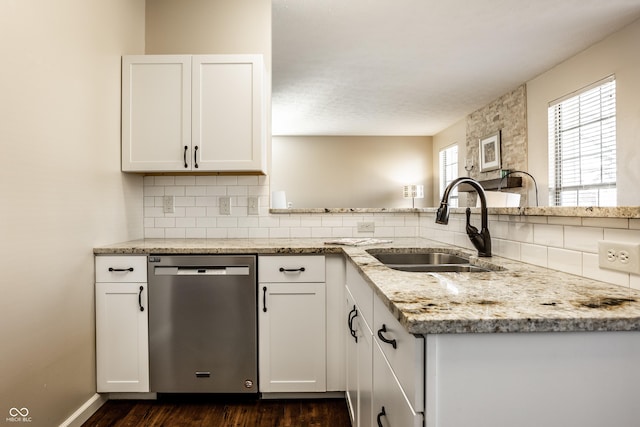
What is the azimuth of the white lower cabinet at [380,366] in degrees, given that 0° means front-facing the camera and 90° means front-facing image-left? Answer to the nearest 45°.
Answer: approximately 90°

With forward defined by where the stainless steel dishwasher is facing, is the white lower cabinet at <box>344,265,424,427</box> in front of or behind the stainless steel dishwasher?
in front

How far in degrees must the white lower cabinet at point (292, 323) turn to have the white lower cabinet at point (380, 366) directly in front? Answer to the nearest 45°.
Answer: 0° — it already faces it

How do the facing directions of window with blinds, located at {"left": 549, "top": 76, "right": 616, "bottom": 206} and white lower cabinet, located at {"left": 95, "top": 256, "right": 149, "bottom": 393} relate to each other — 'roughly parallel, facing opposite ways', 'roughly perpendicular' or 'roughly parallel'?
roughly perpendicular

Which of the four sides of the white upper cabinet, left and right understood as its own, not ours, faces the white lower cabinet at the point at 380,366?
front

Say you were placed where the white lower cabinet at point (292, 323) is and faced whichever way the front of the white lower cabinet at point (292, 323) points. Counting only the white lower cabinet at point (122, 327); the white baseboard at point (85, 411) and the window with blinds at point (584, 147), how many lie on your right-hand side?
2

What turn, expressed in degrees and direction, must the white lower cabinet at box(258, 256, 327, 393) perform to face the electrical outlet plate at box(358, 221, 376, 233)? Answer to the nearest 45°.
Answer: approximately 135° to its left

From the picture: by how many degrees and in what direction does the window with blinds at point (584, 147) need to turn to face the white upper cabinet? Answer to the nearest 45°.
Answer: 0° — it already faces it

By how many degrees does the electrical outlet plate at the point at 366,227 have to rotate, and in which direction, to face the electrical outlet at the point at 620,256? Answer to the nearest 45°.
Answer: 0° — it already faces it

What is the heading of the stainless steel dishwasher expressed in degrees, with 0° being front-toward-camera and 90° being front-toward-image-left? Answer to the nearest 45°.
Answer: approximately 0°

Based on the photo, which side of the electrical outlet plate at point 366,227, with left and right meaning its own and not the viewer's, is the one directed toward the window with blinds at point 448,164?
back

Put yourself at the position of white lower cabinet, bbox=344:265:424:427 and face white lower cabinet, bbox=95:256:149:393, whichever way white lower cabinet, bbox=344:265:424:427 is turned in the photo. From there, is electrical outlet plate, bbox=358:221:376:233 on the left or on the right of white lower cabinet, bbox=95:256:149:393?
right

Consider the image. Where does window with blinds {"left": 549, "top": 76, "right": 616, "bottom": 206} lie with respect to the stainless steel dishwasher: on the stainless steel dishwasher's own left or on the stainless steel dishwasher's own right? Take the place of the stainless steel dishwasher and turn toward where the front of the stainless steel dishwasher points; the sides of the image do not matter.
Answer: on the stainless steel dishwasher's own left
